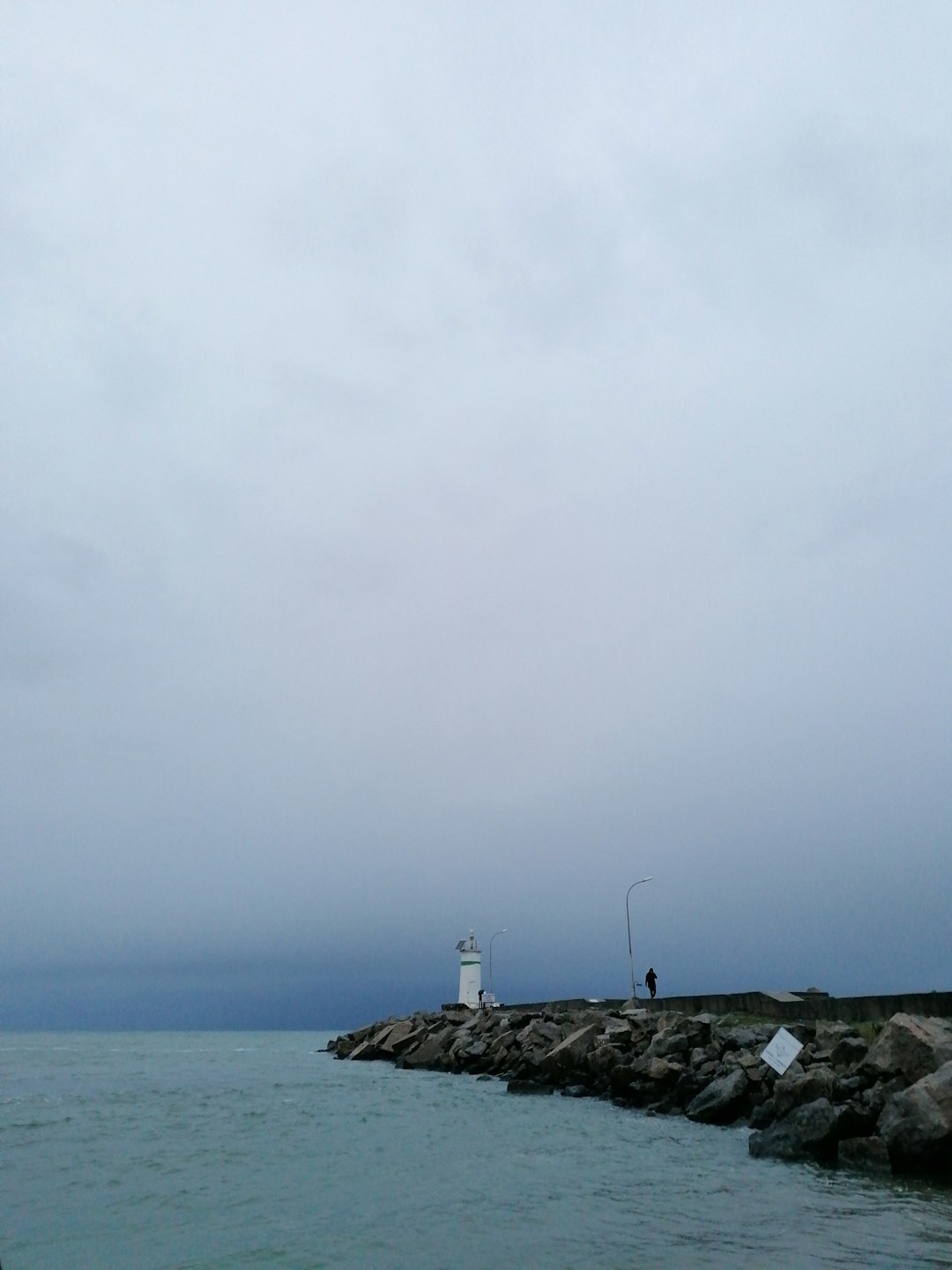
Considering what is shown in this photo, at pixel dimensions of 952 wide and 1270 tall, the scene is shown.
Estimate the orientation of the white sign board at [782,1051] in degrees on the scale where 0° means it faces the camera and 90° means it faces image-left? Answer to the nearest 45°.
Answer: approximately 0°

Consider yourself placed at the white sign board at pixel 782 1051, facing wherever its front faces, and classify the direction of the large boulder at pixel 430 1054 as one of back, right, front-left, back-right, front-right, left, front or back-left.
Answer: back-right
